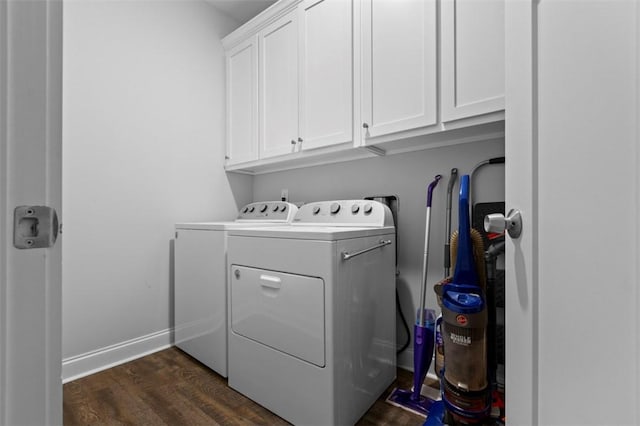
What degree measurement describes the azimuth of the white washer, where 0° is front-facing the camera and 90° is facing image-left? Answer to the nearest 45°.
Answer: approximately 45°

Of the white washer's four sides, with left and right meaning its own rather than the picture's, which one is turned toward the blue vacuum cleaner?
left

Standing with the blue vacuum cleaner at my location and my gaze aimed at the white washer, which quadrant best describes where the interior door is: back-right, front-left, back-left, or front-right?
back-left

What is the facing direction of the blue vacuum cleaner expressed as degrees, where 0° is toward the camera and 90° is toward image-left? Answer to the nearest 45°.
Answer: approximately 0°
